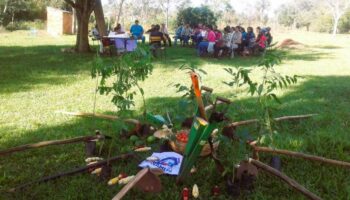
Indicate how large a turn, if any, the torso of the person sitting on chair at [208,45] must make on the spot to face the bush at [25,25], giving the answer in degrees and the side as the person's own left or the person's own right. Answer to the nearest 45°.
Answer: approximately 45° to the person's own right
